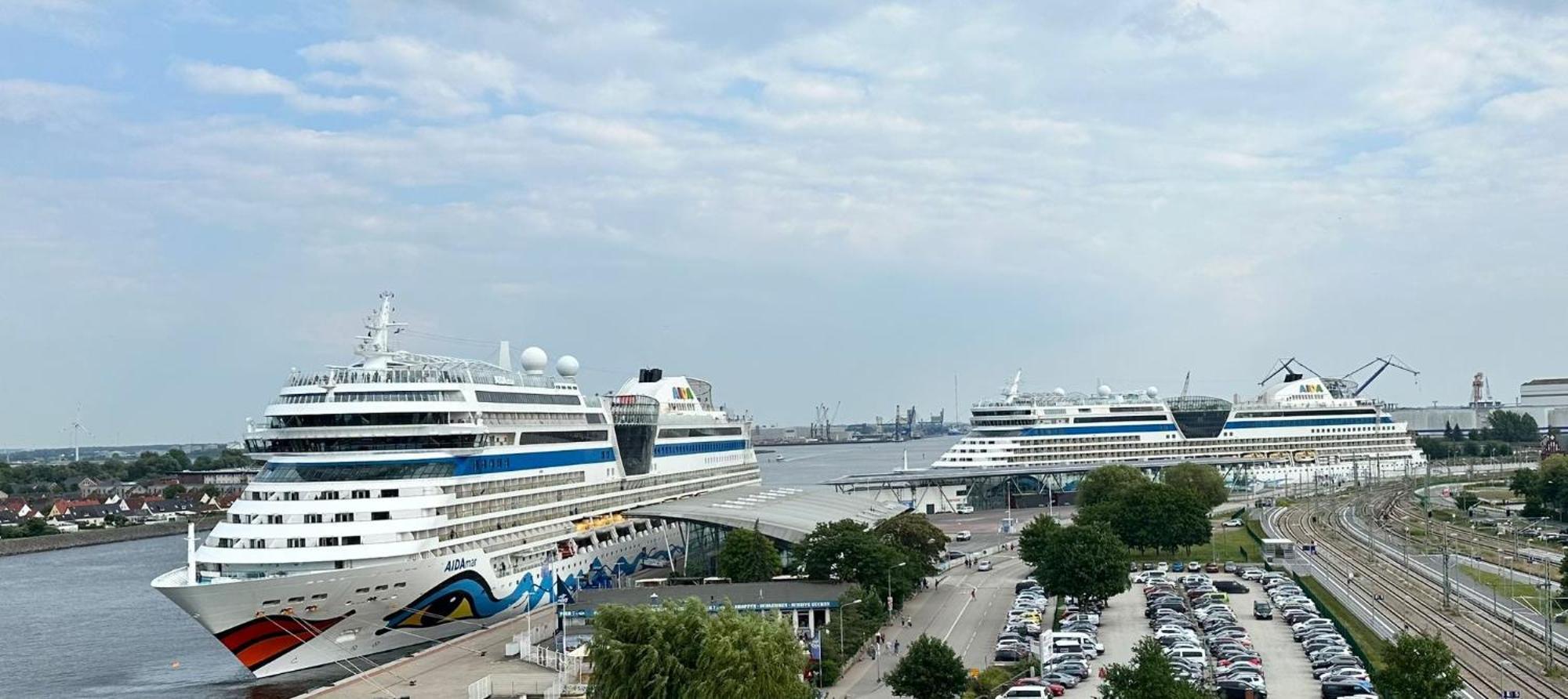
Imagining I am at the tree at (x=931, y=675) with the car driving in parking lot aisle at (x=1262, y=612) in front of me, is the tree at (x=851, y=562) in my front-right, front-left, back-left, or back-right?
front-left

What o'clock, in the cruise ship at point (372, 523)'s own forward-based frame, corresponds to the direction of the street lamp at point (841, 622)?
The street lamp is roughly at 8 o'clock from the cruise ship.

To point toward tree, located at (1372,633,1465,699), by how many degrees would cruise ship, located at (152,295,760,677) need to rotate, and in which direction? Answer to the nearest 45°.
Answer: approximately 90° to its left

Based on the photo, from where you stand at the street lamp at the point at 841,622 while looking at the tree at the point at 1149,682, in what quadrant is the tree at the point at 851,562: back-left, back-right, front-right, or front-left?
back-left

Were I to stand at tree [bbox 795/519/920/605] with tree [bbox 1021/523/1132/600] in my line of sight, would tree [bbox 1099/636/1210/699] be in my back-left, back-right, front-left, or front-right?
front-right

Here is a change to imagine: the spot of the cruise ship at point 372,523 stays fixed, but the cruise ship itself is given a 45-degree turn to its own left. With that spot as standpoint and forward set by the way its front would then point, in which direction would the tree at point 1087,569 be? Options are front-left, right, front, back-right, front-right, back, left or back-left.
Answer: left

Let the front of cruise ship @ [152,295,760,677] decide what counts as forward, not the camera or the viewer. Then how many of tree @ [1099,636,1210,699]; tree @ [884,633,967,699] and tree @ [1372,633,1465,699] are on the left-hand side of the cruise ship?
3

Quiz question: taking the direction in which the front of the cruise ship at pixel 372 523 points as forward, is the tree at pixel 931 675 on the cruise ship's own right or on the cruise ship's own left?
on the cruise ship's own left

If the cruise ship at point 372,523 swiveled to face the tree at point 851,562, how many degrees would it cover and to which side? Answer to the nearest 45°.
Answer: approximately 135° to its left

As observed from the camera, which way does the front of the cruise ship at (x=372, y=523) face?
facing the viewer and to the left of the viewer

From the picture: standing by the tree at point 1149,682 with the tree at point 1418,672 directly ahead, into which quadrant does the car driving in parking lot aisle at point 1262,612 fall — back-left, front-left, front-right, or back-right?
front-left

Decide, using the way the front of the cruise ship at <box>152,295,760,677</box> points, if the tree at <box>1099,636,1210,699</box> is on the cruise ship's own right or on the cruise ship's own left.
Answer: on the cruise ship's own left

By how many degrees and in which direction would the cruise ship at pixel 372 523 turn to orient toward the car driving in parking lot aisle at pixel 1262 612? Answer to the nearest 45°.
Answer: approximately 135° to its left

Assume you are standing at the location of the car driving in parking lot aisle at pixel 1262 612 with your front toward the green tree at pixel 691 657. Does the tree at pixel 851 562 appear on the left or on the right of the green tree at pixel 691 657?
right

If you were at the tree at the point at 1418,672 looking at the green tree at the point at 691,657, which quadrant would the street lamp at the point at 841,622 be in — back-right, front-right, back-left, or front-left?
front-right
